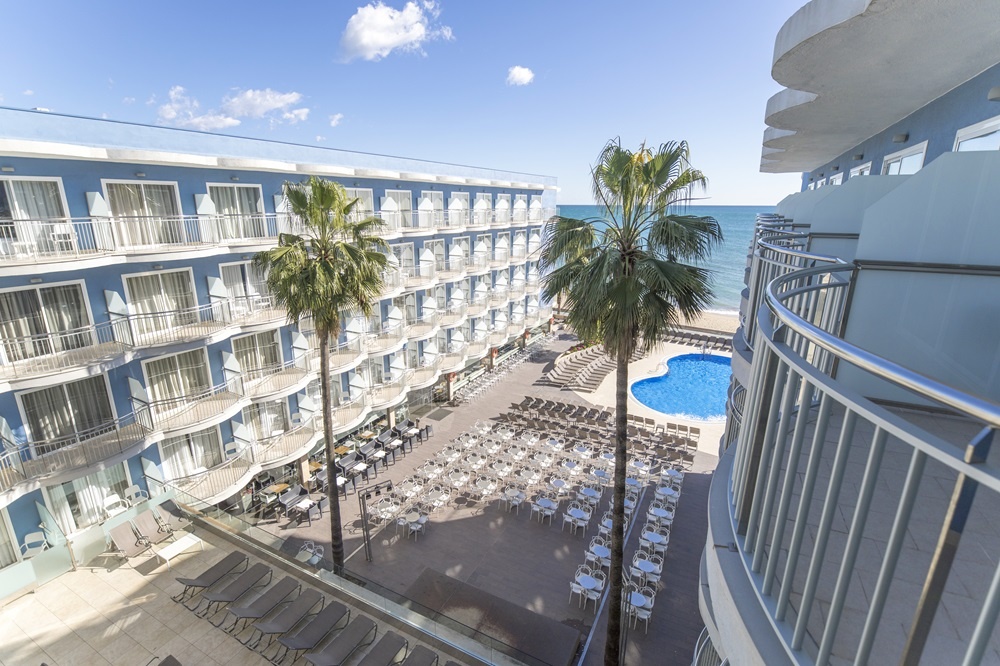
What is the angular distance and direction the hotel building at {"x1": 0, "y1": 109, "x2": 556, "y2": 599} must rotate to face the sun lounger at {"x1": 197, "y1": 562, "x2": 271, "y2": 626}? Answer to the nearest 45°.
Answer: approximately 45° to its right

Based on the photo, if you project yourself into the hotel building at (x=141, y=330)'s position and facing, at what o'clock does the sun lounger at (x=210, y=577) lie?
The sun lounger is roughly at 1 o'clock from the hotel building.

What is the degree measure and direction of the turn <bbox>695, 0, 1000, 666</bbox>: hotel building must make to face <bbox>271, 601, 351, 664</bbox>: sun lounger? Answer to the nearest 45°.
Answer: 0° — it already faces it

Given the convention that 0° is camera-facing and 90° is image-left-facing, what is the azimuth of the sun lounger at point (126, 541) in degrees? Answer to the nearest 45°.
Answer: approximately 315°

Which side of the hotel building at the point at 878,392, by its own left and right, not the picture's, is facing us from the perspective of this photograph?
left

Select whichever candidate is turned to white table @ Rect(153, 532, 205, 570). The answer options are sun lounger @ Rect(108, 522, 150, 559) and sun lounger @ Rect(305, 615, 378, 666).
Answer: sun lounger @ Rect(108, 522, 150, 559)

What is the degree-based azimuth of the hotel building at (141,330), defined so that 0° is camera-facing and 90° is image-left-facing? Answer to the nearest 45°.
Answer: approximately 315°

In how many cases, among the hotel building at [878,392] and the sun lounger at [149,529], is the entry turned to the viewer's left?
1
